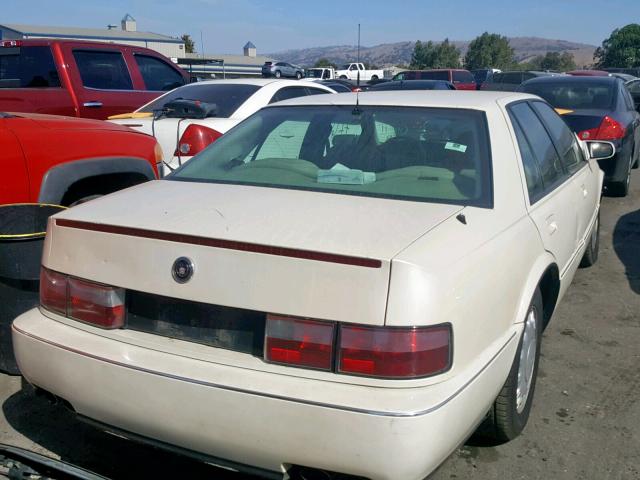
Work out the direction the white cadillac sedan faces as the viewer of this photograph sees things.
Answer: facing away from the viewer and to the right of the viewer

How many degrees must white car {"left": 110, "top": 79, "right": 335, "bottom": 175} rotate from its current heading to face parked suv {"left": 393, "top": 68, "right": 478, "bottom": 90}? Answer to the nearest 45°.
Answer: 0° — it already faces it

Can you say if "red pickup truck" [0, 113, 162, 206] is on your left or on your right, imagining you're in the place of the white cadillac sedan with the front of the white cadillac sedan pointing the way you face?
on your left

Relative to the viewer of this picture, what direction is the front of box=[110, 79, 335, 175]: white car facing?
facing away from the viewer and to the right of the viewer

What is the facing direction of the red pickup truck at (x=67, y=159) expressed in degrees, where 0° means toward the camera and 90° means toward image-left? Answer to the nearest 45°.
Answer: approximately 270°

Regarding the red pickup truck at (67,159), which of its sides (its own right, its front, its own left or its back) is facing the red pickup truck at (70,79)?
left

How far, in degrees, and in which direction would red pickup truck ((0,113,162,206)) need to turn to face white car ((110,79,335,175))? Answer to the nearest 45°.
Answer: approximately 45° to its left

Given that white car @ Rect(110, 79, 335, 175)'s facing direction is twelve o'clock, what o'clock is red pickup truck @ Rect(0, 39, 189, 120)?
The red pickup truck is roughly at 9 o'clock from the white car.

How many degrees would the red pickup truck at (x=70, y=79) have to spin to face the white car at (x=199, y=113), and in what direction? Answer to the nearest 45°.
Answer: approximately 90° to its right

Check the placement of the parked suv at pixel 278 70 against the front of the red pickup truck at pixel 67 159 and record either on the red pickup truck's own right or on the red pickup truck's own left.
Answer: on the red pickup truck's own left

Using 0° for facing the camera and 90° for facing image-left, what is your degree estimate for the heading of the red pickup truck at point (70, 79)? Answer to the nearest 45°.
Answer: approximately 225°
